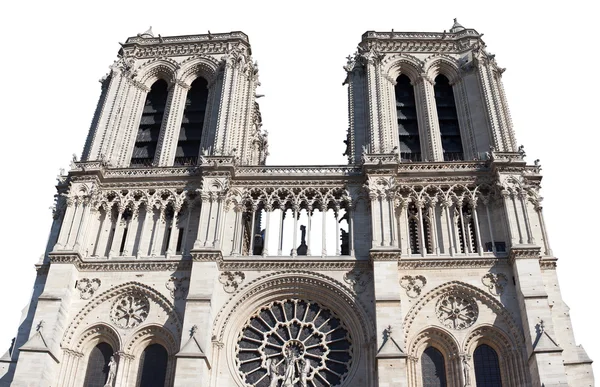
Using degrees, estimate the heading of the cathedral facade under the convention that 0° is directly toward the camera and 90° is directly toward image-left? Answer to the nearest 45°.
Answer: approximately 0°
